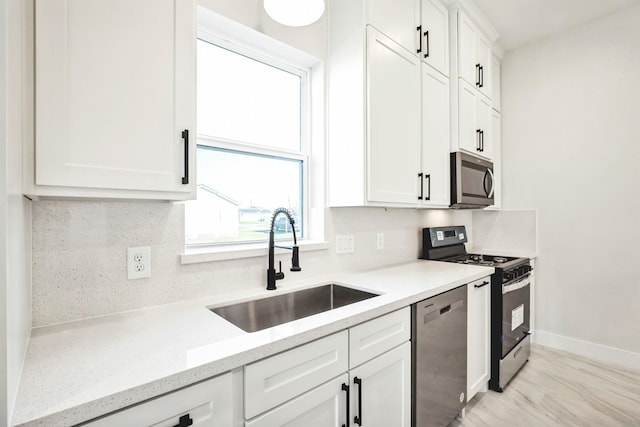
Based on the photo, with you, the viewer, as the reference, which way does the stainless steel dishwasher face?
facing the viewer and to the right of the viewer

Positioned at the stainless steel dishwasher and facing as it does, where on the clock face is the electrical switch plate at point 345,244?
The electrical switch plate is roughly at 5 o'clock from the stainless steel dishwasher.

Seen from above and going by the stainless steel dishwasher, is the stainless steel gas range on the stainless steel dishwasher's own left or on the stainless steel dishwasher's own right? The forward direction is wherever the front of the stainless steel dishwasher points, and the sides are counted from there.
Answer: on the stainless steel dishwasher's own left

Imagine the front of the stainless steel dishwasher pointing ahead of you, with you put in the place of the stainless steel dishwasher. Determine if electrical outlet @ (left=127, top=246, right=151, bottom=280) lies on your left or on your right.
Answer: on your right

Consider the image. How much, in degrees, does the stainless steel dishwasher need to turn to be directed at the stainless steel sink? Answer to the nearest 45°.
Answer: approximately 90° to its right
